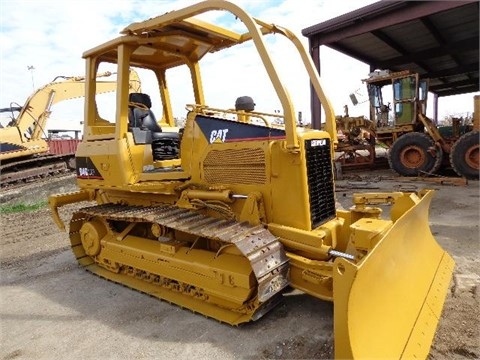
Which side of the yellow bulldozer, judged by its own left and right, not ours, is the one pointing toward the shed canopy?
left

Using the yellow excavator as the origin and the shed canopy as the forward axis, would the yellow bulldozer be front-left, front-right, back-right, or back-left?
front-right

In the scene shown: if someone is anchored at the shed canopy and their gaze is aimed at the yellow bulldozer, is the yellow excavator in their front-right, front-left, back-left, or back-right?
front-right

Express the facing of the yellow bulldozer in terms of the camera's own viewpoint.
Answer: facing the viewer and to the right of the viewer

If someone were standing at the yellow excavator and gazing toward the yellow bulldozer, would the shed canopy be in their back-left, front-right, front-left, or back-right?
front-left

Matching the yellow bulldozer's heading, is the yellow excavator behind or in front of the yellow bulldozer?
behind

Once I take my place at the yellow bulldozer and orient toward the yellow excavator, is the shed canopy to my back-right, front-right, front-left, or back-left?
front-right

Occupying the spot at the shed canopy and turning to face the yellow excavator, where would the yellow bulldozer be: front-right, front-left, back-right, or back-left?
front-left
